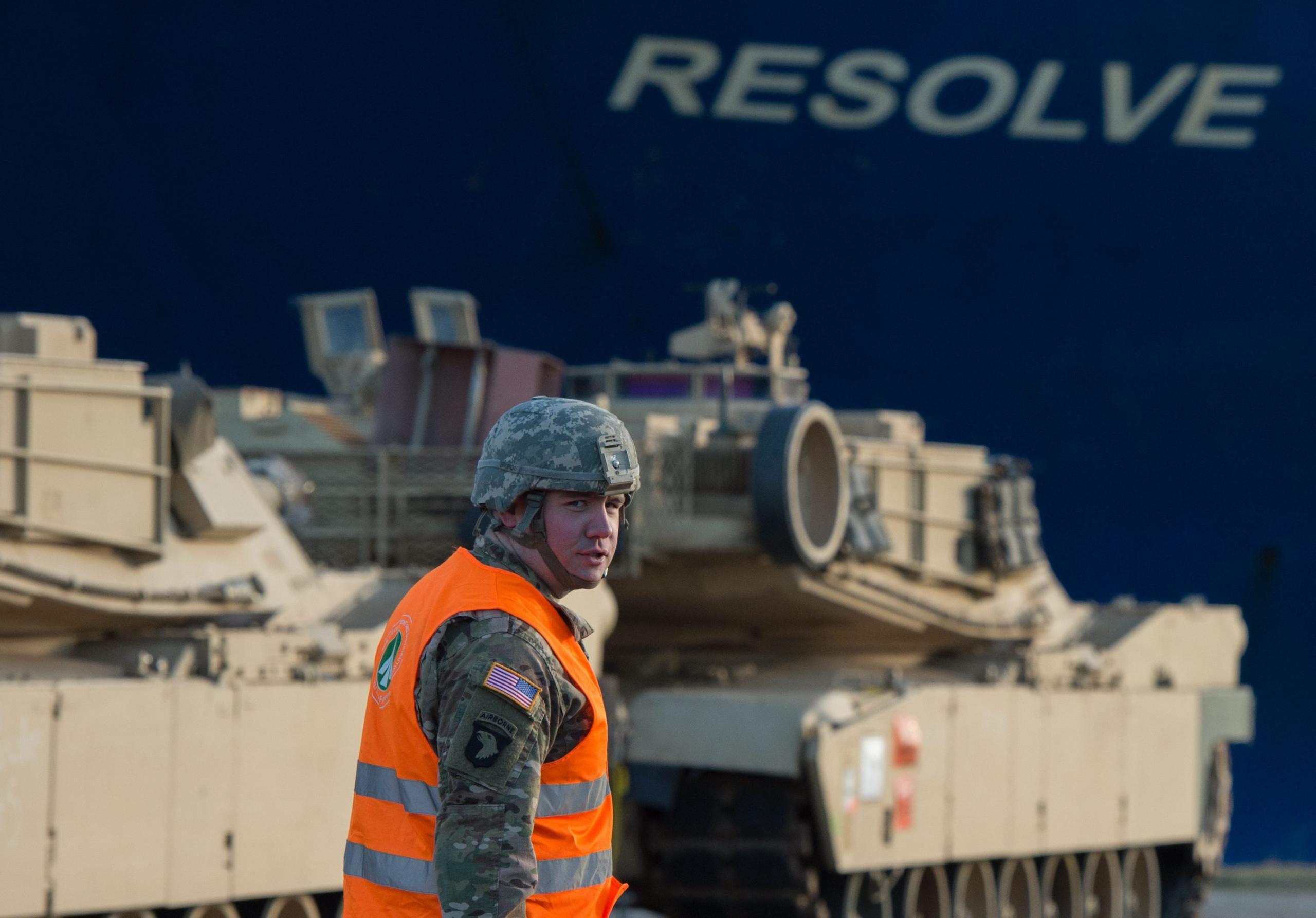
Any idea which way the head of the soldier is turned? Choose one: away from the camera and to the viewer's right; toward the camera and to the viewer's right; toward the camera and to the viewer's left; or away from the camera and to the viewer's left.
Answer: toward the camera and to the viewer's right

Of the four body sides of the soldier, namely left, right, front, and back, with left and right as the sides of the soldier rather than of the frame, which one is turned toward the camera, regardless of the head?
right

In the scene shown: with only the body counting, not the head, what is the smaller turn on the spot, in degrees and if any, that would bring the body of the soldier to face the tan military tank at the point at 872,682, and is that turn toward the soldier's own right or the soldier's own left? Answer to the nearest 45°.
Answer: approximately 90° to the soldier's own left
